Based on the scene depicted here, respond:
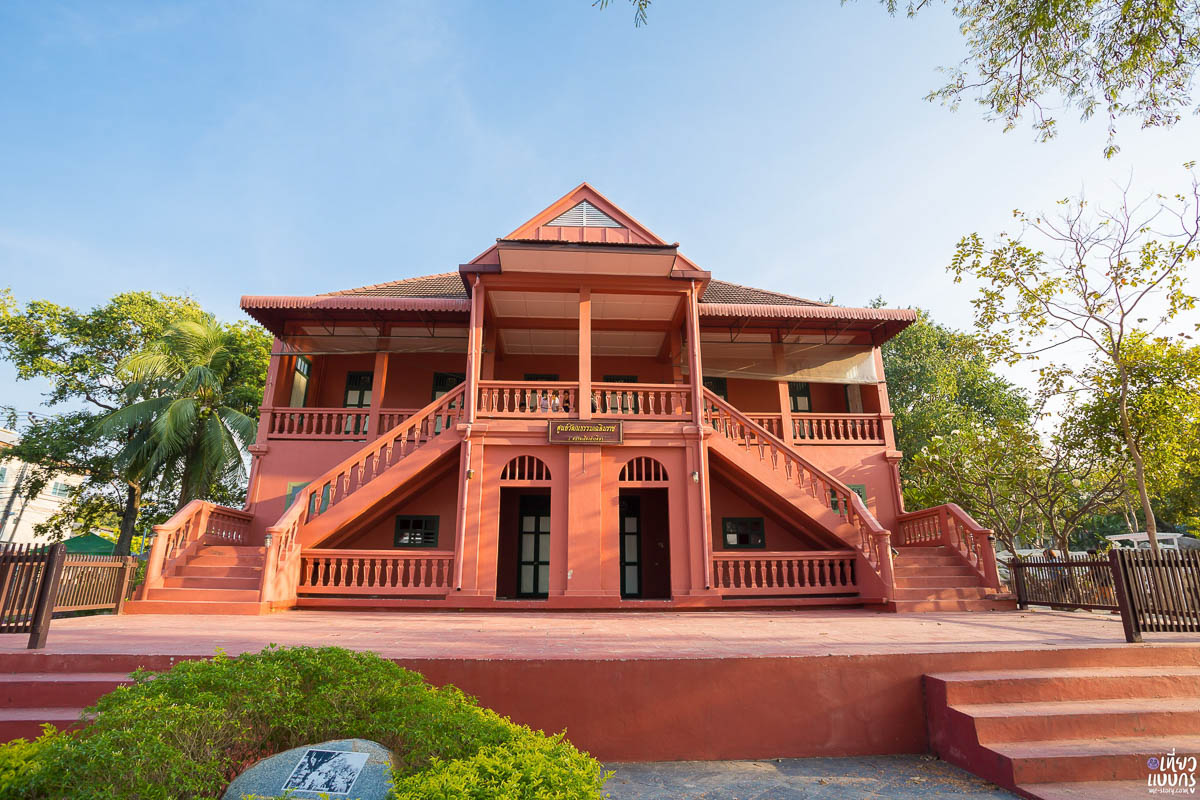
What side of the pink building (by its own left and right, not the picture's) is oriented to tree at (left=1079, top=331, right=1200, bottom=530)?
left

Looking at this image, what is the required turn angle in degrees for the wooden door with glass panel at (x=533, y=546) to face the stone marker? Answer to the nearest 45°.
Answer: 0° — it already faces it

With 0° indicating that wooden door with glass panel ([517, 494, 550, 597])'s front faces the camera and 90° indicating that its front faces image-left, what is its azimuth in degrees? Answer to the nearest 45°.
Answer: approximately 0°

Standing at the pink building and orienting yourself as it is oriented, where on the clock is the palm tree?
The palm tree is roughly at 4 o'clock from the pink building.

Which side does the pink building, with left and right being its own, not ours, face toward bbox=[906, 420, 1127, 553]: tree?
left

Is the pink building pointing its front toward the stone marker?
yes

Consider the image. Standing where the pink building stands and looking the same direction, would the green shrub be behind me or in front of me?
in front

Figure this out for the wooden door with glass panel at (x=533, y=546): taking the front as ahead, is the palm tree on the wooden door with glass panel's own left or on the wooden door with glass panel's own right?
on the wooden door with glass panel's own right

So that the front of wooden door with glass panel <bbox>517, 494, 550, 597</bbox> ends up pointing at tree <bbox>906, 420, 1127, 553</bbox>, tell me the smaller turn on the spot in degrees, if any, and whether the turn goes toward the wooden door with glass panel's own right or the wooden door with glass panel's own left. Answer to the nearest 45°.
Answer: approximately 90° to the wooden door with glass panel's own left

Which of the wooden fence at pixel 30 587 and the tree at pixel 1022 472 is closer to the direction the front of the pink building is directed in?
the wooden fence

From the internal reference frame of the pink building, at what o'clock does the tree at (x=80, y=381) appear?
The tree is roughly at 4 o'clock from the pink building.

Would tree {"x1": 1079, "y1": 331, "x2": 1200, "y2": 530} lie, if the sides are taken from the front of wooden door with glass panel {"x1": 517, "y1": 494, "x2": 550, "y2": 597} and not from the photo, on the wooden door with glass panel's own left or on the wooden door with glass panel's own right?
on the wooden door with glass panel's own left

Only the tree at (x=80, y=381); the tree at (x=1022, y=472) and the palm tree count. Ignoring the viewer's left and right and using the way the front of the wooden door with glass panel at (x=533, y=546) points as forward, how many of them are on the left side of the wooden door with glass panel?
1

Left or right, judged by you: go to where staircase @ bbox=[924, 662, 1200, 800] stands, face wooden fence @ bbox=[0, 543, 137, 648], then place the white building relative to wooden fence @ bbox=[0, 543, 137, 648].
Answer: right

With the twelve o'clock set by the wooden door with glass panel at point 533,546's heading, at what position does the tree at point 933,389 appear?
The tree is roughly at 8 o'clock from the wooden door with glass panel.
